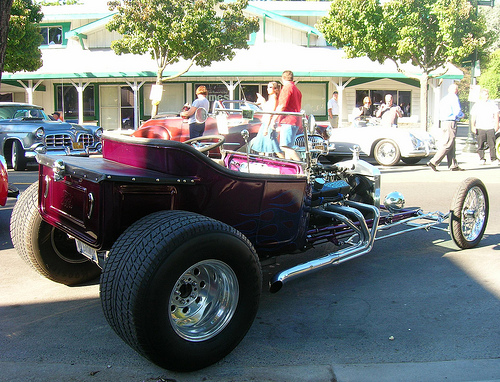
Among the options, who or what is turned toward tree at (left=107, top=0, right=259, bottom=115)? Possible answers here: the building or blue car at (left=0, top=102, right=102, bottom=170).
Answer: the building

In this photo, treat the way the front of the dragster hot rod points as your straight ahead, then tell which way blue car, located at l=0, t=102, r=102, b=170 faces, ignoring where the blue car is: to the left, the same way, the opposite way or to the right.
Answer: to the right

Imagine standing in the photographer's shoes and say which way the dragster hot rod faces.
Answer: facing away from the viewer and to the right of the viewer

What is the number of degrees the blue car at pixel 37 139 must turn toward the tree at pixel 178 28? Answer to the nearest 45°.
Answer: approximately 90° to its left

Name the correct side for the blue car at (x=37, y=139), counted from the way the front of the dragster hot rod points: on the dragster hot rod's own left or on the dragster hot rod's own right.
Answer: on the dragster hot rod's own left
